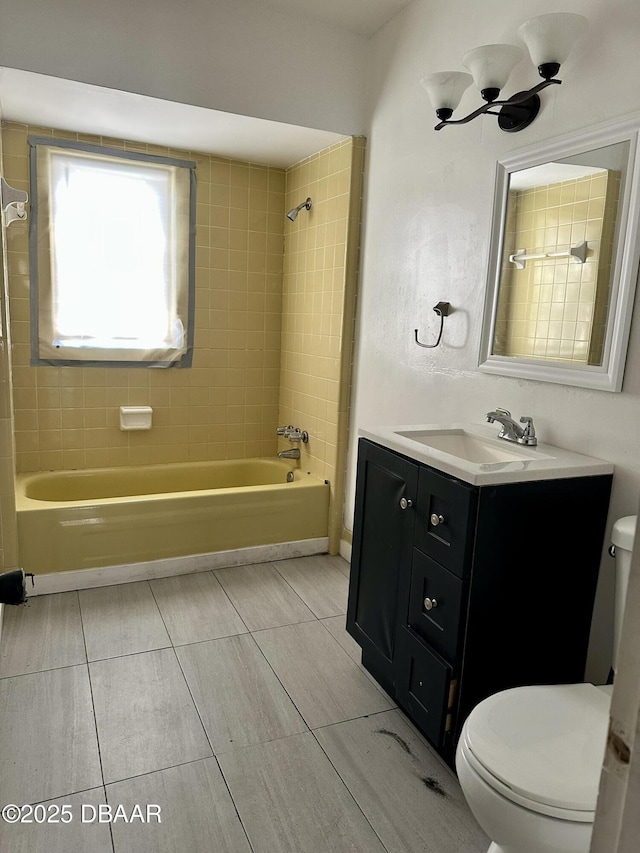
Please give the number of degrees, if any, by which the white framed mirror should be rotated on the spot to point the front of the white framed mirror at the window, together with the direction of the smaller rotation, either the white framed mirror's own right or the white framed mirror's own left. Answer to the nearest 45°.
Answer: approximately 45° to the white framed mirror's own right

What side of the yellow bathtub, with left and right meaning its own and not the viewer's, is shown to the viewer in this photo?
front

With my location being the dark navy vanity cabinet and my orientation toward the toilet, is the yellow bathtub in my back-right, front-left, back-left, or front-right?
back-right

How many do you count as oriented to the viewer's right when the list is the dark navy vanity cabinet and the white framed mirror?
0

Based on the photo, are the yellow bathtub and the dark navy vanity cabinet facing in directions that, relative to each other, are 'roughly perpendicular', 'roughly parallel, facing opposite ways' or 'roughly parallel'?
roughly perpendicular

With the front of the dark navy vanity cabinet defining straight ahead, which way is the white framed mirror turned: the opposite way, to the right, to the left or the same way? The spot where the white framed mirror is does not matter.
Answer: the same way

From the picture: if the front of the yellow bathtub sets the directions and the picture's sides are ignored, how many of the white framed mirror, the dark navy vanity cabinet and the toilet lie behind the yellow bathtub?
0

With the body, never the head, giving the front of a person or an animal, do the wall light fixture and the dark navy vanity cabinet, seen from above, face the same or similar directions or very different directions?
same or similar directions

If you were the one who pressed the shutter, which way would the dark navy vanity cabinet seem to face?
facing the viewer and to the left of the viewer

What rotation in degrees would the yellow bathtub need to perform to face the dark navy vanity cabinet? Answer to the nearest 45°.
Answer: approximately 45° to its left

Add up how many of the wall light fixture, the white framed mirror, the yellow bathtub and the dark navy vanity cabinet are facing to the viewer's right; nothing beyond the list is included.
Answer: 0
